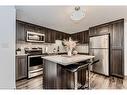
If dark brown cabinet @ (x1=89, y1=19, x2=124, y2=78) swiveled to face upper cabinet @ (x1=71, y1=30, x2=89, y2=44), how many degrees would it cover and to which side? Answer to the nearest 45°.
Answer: approximately 90° to its right

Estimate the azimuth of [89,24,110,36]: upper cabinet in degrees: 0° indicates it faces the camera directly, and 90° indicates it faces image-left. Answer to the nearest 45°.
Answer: approximately 45°

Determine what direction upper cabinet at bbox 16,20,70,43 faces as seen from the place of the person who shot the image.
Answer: facing the viewer and to the right of the viewer

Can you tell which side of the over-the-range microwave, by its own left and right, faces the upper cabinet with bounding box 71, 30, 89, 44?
left

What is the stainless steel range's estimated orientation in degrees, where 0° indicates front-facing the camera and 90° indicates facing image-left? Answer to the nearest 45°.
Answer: approximately 315°

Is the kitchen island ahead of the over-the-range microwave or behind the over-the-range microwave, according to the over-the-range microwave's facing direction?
ahead

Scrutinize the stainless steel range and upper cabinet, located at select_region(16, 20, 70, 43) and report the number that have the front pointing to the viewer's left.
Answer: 0

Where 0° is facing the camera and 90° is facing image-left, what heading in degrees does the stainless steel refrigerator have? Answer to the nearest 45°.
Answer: approximately 45°

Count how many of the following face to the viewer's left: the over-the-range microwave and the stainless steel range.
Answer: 0

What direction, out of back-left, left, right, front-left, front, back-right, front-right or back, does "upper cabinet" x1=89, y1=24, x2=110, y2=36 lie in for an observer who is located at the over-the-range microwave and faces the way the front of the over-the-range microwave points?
front-left
